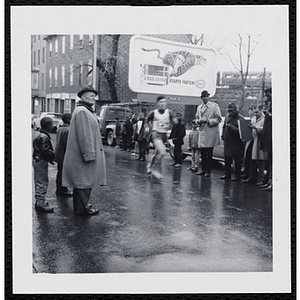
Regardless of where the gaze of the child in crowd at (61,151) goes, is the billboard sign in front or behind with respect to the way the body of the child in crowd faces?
in front

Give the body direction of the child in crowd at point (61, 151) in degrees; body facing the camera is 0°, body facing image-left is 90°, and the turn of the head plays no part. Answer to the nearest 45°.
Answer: approximately 270°
